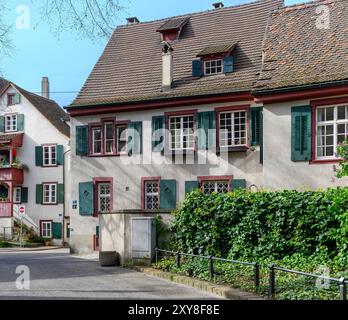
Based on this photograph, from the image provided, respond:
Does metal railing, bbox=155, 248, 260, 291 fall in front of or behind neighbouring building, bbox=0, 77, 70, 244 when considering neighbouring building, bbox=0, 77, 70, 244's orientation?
in front

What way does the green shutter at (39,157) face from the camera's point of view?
toward the camera

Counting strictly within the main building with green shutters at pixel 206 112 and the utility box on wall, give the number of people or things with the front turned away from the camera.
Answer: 0

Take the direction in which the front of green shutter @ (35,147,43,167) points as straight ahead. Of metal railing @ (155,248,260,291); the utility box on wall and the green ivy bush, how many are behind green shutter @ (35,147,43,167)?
0

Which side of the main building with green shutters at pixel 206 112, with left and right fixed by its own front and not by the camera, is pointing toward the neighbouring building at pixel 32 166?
right

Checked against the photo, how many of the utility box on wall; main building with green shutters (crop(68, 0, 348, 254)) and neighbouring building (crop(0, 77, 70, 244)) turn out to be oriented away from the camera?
0

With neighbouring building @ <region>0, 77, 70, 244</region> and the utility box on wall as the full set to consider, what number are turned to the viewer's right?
0

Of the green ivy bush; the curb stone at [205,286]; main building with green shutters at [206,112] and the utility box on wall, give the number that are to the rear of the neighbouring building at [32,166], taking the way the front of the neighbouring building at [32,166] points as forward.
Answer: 0

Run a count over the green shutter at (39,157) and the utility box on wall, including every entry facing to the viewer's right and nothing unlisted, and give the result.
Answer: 0

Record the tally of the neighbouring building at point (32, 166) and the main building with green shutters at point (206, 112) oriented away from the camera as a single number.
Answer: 0

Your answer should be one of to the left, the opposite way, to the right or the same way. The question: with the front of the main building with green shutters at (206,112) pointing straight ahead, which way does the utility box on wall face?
the same way

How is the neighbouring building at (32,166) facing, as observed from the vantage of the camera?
facing the viewer

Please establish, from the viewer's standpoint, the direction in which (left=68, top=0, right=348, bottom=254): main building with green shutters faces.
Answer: facing the viewer and to the left of the viewer

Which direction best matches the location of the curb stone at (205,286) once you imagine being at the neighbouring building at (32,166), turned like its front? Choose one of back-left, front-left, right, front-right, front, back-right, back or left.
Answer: front
